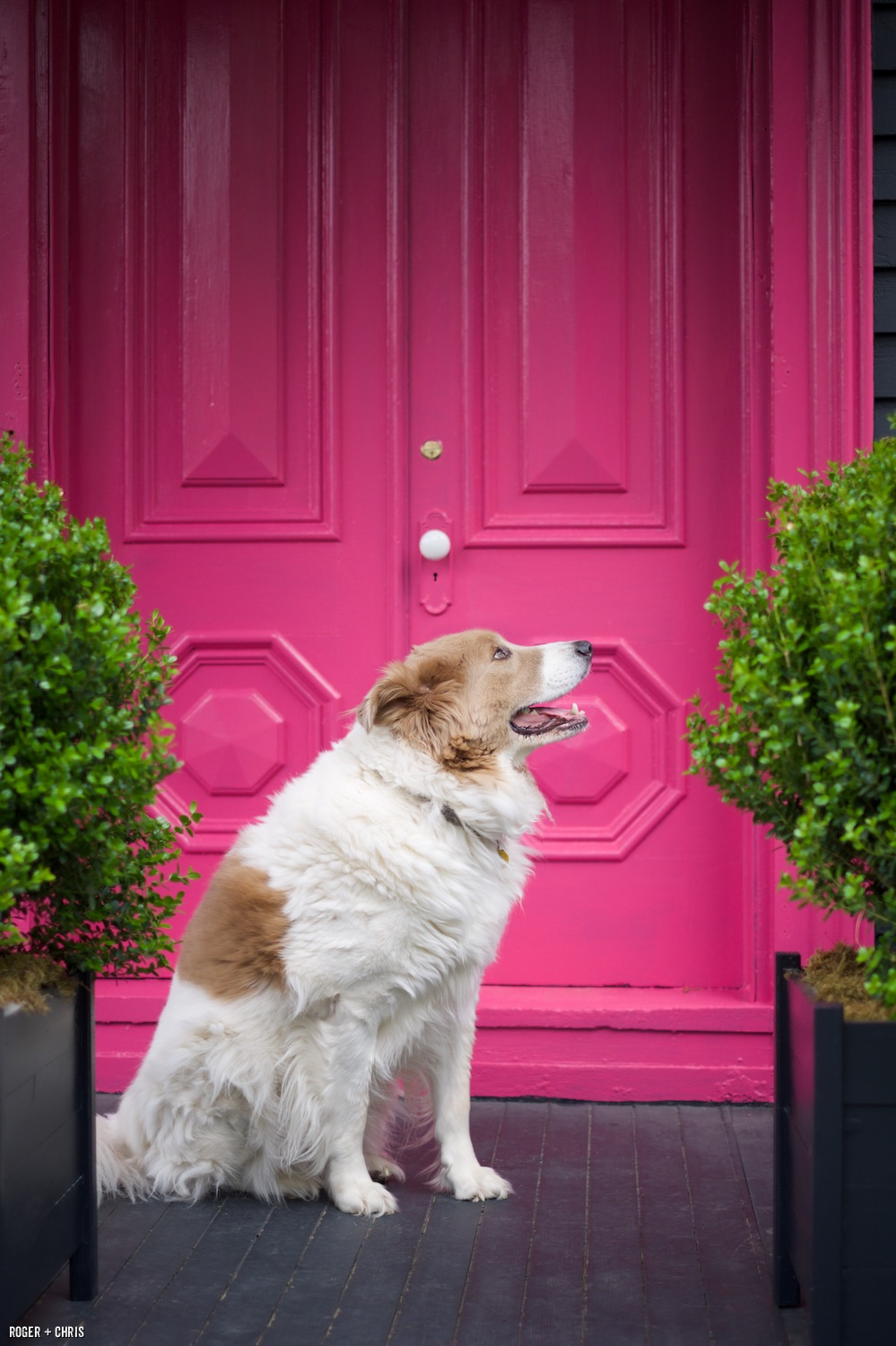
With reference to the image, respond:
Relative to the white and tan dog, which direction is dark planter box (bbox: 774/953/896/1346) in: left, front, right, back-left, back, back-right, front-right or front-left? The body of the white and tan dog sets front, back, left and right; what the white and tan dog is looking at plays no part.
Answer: front-right

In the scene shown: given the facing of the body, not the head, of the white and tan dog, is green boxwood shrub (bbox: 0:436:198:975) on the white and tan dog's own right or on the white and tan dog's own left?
on the white and tan dog's own right

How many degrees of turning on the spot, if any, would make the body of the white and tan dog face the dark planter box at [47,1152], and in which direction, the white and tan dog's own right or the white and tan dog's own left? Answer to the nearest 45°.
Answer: approximately 135° to the white and tan dog's own right

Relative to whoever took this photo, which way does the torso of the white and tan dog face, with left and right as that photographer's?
facing to the right of the viewer
